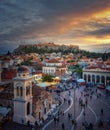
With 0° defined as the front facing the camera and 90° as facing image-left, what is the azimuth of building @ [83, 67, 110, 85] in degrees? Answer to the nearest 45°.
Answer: approximately 45°
